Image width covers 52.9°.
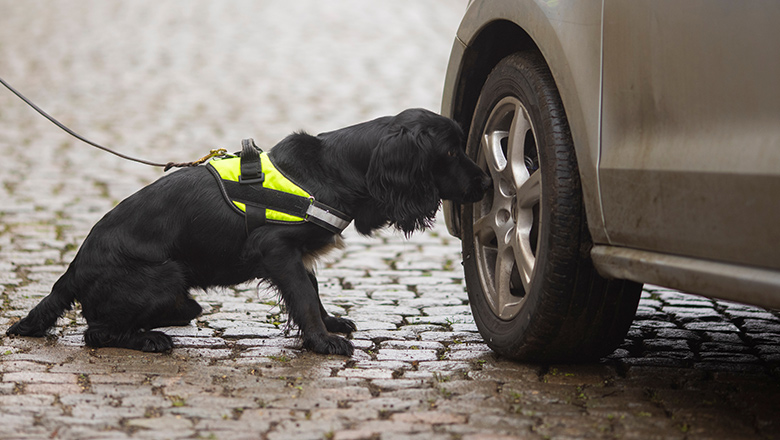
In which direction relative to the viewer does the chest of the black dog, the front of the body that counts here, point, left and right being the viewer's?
facing to the right of the viewer

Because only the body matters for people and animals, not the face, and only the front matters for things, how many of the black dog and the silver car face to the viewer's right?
1

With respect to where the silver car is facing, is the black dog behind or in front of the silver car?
in front

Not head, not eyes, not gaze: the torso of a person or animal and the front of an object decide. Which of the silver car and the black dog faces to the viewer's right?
the black dog
